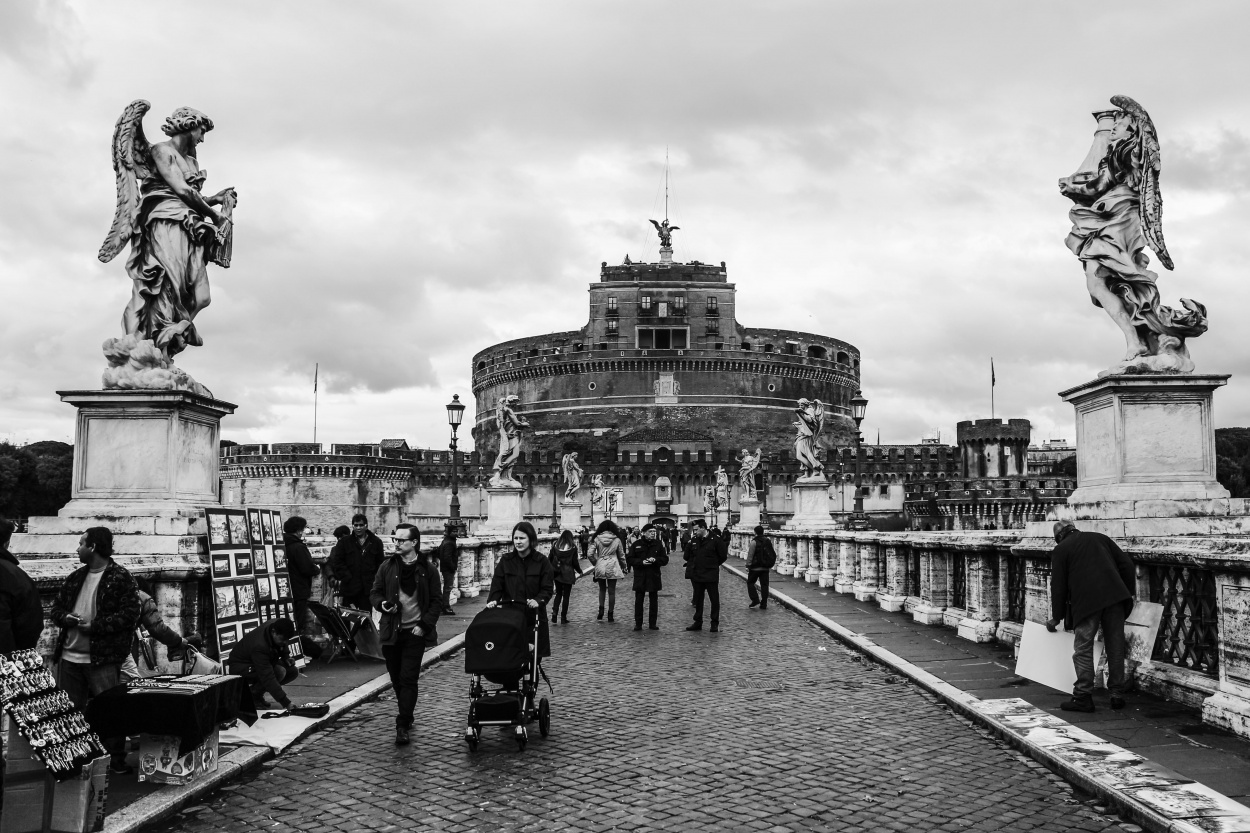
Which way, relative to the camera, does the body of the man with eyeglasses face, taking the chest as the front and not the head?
toward the camera

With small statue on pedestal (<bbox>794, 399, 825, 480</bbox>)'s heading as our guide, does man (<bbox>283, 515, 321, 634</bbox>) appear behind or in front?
in front

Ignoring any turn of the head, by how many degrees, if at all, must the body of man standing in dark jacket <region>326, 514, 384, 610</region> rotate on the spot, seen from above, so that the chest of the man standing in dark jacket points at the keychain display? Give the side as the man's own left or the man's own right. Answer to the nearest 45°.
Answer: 0° — they already face it

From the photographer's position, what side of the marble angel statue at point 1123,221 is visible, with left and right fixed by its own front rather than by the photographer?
left

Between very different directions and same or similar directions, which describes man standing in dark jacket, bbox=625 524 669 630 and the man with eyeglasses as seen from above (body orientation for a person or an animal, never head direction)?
same or similar directions

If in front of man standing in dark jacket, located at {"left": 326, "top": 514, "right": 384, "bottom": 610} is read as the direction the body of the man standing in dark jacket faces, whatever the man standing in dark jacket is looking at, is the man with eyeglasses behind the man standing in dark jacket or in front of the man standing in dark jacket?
in front

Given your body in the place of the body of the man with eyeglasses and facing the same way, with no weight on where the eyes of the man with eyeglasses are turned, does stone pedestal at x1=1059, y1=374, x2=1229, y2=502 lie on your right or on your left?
on your left

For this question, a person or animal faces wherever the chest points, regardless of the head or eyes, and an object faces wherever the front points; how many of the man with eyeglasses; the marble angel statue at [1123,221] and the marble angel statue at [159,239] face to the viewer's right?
1

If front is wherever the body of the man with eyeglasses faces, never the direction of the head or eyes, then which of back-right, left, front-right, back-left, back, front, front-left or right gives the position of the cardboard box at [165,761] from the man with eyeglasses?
front-right

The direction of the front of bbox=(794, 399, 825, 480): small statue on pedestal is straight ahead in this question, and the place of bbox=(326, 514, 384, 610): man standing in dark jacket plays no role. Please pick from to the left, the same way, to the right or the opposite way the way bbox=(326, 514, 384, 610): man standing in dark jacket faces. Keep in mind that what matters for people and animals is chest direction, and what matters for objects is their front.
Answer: to the left

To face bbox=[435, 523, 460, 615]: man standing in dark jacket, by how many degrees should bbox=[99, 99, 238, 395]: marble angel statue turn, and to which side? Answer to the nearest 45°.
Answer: approximately 45° to its left

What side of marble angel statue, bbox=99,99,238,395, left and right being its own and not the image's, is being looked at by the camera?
right

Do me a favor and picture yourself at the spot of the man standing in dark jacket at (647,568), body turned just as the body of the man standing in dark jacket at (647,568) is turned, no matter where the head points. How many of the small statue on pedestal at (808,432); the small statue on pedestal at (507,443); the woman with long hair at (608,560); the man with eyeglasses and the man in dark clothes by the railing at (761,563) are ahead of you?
1

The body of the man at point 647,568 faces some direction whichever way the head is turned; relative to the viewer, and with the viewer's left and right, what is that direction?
facing the viewer

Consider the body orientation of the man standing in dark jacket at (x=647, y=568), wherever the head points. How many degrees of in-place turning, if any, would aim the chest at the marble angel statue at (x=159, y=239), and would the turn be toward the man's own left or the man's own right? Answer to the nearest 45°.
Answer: approximately 45° to the man's own right

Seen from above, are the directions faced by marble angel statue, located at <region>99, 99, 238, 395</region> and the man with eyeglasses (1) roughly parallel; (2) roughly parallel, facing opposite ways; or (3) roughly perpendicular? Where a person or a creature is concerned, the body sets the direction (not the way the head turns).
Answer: roughly perpendicular
